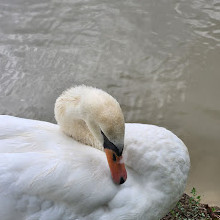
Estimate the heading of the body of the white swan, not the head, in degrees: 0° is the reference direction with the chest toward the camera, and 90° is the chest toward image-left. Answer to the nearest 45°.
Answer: approximately 270°
